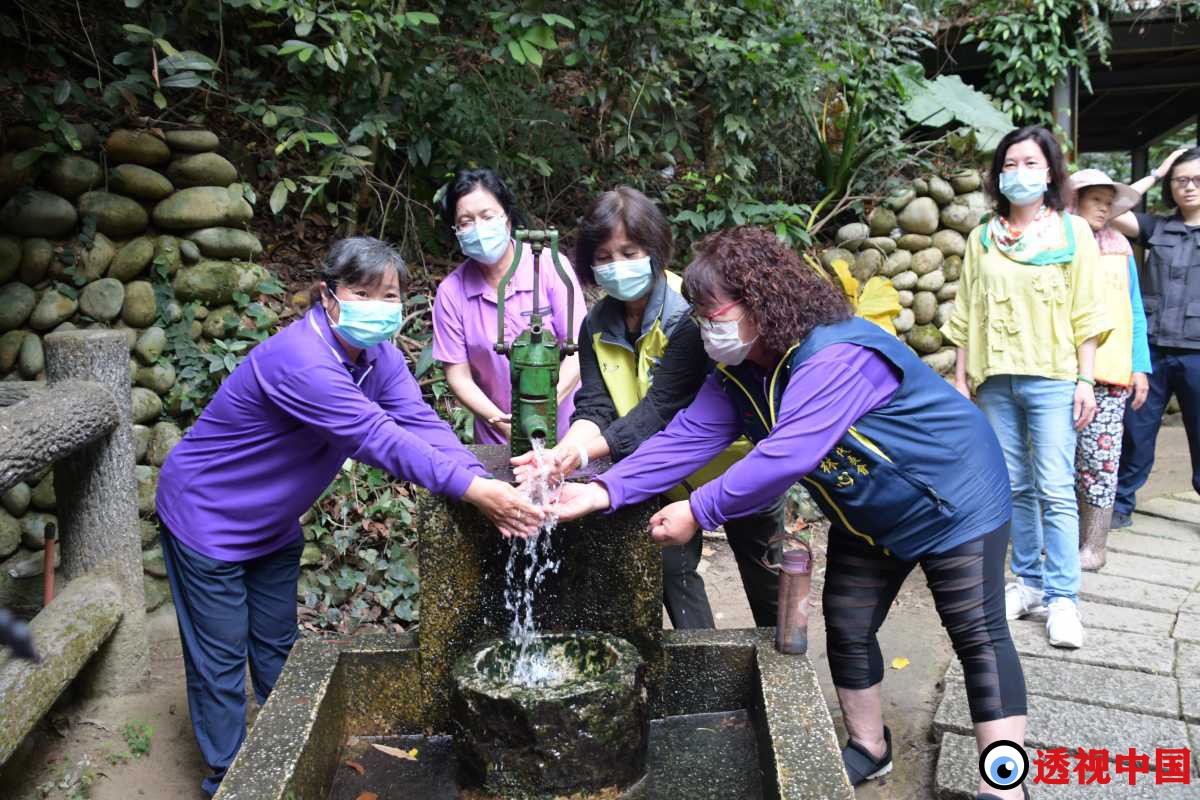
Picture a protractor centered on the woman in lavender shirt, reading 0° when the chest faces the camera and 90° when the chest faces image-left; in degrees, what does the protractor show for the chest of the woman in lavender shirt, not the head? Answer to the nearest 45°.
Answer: approximately 0°

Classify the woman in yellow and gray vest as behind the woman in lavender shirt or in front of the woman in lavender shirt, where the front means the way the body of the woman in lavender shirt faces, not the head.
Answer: in front

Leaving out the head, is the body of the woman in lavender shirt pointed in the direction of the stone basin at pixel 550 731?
yes

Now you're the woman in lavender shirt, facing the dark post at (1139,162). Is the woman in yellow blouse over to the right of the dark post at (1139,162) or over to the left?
right

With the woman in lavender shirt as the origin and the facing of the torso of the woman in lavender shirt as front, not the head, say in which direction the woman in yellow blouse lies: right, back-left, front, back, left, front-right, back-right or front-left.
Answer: left

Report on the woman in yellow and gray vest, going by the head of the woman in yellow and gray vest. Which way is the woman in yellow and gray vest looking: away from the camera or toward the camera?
toward the camera

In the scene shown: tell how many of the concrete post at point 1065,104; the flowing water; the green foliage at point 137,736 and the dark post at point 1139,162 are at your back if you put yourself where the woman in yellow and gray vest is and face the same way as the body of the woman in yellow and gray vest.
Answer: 2

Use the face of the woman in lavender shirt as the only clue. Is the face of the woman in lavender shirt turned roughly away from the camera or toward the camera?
toward the camera

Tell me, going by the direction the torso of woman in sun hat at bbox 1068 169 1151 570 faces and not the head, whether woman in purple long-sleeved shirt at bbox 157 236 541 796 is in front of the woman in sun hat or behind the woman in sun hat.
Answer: in front

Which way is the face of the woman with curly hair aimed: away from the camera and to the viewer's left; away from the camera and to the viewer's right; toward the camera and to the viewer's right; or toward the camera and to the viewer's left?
toward the camera and to the viewer's left

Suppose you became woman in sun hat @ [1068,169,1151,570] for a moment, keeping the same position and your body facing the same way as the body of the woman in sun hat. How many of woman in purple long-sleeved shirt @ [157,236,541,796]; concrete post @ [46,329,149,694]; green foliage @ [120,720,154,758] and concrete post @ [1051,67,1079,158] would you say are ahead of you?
3

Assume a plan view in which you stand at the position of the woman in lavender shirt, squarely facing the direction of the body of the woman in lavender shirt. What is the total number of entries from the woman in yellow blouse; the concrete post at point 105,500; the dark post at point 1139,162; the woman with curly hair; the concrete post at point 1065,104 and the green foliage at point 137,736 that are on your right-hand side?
2

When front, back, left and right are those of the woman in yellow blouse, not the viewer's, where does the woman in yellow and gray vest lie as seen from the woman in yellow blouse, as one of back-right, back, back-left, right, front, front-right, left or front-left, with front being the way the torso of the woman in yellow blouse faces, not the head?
front-right

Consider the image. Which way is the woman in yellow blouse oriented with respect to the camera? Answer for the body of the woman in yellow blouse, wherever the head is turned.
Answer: toward the camera

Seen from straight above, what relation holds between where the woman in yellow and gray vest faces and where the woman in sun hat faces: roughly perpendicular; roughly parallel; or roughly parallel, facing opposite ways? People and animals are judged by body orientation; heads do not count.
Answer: roughly parallel

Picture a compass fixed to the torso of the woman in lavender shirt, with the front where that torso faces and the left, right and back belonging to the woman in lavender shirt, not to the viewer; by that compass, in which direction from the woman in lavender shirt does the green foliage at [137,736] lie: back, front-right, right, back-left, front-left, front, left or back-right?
right

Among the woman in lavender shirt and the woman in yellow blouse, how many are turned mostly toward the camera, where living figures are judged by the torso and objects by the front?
2
